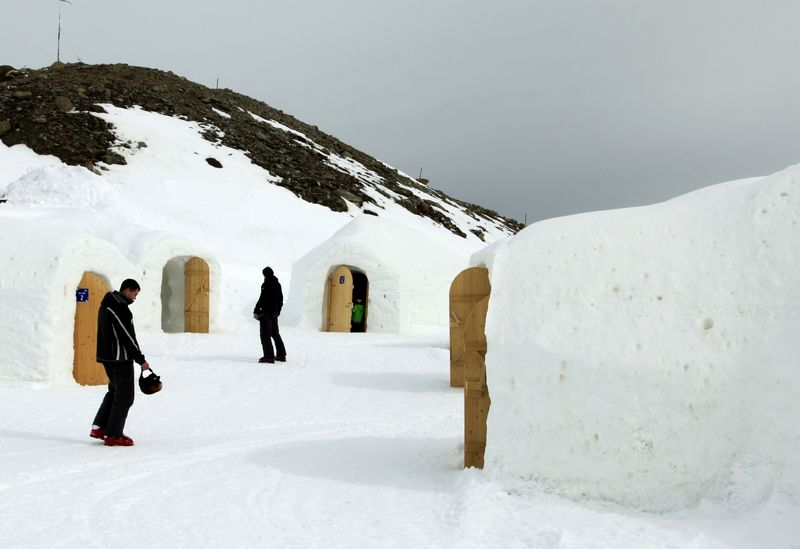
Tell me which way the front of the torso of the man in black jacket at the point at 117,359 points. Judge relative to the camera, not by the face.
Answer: to the viewer's right

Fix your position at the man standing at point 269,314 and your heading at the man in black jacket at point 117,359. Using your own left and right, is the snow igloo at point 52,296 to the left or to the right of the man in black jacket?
right

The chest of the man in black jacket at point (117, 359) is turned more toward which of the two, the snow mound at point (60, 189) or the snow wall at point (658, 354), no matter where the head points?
the snow wall

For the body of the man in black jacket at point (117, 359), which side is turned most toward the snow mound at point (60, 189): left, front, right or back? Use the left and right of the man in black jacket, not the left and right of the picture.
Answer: left

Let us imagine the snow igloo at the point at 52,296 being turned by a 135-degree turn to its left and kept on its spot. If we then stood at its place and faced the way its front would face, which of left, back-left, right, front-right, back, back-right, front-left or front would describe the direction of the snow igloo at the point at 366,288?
front-right

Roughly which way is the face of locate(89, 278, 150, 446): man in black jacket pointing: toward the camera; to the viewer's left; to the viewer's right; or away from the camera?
to the viewer's right

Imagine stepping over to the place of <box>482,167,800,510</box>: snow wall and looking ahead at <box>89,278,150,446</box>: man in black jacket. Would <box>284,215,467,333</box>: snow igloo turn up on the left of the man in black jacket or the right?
right

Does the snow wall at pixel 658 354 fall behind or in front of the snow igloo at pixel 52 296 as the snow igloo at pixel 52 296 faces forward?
in front

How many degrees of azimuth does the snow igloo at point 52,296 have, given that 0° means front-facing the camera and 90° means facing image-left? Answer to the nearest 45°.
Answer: approximately 315°

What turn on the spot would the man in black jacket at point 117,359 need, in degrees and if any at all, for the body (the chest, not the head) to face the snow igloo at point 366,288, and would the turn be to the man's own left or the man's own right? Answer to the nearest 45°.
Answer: approximately 45° to the man's own left
